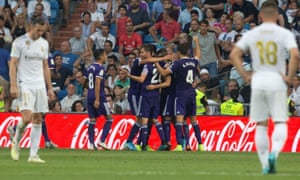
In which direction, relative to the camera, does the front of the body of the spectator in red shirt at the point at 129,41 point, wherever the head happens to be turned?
toward the camera

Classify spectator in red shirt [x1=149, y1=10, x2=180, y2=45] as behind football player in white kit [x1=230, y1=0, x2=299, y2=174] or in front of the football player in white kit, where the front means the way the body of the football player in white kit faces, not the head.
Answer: in front

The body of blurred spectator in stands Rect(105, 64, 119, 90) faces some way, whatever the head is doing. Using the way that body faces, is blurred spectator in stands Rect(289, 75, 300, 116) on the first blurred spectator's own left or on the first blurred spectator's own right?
on the first blurred spectator's own left

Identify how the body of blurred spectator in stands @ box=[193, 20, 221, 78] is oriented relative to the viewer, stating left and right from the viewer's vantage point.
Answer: facing the viewer and to the left of the viewer

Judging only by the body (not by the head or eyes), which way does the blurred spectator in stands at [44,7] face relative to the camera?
toward the camera

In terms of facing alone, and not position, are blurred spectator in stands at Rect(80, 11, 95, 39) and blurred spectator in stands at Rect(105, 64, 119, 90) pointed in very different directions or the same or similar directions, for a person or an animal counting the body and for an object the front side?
same or similar directions

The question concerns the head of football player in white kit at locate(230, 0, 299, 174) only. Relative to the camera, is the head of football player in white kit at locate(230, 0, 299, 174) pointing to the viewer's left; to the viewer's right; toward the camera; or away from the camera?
away from the camera

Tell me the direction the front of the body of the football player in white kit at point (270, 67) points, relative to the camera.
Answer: away from the camera

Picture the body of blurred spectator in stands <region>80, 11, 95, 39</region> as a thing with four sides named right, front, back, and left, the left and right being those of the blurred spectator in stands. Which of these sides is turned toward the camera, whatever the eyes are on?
front

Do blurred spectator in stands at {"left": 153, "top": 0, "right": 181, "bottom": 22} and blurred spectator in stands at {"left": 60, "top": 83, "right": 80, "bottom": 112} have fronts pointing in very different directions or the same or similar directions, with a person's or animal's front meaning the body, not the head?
same or similar directions

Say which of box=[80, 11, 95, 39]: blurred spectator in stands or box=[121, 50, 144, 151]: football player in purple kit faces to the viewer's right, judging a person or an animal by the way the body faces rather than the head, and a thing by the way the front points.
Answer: the football player in purple kit

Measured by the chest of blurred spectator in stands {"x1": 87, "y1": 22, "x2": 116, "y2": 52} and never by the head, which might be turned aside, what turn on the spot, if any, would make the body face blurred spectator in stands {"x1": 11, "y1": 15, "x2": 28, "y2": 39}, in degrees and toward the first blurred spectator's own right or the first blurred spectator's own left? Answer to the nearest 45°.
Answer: approximately 90° to the first blurred spectator's own right

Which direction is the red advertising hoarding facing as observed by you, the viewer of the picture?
facing the viewer

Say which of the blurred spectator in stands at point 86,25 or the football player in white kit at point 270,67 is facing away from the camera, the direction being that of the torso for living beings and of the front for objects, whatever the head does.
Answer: the football player in white kit

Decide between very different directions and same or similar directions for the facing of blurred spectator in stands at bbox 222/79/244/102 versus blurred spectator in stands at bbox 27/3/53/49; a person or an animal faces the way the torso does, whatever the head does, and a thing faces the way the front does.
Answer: same or similar directions

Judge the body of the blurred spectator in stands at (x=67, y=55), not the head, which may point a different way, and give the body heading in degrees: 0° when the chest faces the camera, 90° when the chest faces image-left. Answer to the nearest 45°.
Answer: approximately 0°
